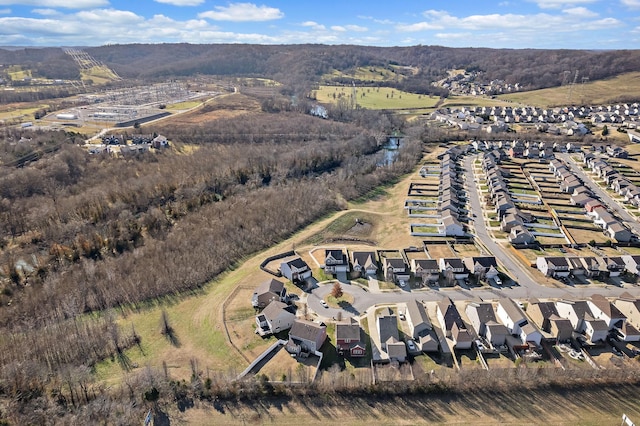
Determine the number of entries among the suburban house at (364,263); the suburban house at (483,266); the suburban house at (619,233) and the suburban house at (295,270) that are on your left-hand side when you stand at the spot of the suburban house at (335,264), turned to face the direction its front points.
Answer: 3

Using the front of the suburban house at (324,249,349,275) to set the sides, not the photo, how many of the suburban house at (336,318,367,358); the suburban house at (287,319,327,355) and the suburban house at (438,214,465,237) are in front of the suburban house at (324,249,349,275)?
2

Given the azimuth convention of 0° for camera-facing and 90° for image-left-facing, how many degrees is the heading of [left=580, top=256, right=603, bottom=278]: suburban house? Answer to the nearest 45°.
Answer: approximately 0°

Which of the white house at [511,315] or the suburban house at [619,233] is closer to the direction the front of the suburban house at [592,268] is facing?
the white house

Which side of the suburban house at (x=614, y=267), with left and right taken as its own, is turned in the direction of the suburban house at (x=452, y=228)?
right

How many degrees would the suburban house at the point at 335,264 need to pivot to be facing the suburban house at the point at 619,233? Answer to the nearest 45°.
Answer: approximately 90° to its left

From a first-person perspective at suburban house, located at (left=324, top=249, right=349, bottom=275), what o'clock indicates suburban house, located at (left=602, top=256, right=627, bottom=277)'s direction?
suburban house, located at (left=602, top=256, right=627, bottom=277) is roughly at 9 o'clock from suburban house, located at (left=324, top=249, right=349, bottom=275).

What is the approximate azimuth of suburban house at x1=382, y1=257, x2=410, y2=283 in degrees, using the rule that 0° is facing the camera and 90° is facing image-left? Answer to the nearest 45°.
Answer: approximately 0°
